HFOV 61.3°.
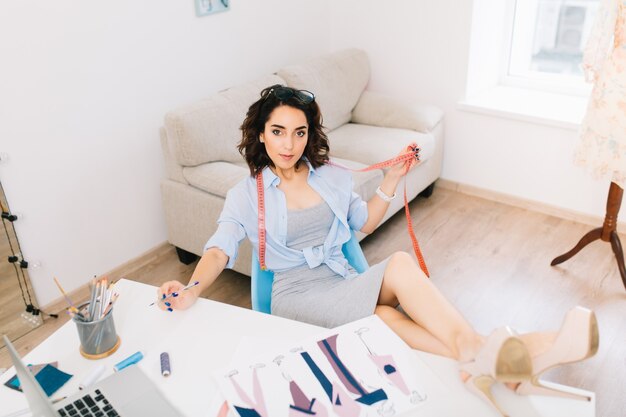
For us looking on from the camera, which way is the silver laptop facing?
facing away from the viewer and to the right of the viewer

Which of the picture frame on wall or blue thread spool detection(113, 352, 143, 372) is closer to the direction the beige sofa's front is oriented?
the blue thread spool

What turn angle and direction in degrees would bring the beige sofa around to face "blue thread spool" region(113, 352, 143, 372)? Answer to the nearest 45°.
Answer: approximately 45° to its right

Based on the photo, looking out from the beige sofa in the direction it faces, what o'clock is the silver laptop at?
The silver laptop is roughly at 2 o'clock from the beige sofa.

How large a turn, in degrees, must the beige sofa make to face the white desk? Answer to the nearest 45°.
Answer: approximately 45° to its right

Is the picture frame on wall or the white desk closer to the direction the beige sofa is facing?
the white desk

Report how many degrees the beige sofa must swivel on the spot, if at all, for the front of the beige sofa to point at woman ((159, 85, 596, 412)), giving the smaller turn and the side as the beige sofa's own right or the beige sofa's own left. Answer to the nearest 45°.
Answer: approximately 45° to the beige sofa's own right

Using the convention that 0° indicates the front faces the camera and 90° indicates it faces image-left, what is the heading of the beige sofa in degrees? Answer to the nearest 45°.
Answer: approximately 315°
